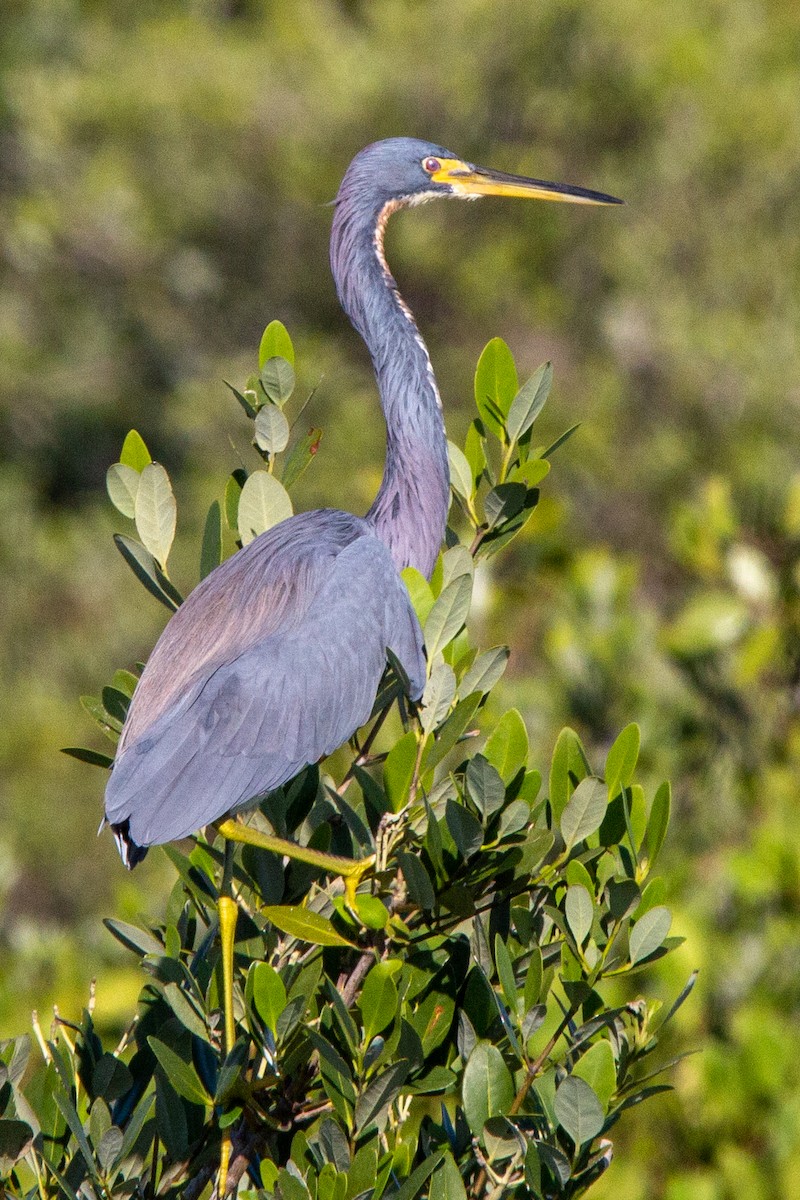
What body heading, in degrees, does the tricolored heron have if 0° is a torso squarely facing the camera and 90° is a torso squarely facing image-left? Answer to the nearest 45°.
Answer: approximately 270°
